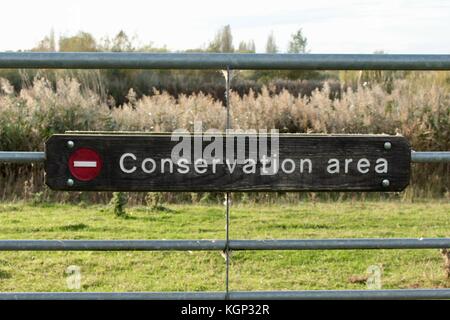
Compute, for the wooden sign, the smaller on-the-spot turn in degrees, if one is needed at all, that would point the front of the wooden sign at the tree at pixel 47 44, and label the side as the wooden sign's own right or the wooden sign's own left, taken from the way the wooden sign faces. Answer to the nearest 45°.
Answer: approximately 180°

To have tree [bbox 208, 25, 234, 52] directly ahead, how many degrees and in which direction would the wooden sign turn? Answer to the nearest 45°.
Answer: approximately 180°

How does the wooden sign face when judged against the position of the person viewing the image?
facing the viewer

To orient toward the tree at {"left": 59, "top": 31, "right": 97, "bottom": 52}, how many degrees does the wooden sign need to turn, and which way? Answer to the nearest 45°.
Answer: approximately 180°
